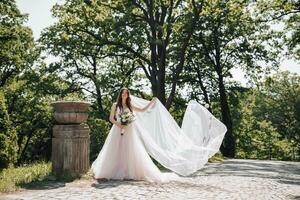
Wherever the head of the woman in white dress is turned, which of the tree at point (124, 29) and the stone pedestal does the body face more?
the stone pedestal

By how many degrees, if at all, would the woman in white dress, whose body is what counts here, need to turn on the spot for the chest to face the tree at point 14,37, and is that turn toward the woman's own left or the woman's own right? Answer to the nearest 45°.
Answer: approximately 135° to the woman's own right

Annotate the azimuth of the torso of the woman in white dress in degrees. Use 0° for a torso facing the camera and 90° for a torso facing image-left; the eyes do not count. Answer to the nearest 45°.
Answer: approximately 0°

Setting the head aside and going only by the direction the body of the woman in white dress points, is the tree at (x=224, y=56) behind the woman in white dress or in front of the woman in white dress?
behind

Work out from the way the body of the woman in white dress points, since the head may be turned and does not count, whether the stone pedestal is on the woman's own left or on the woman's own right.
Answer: on the woman's own right

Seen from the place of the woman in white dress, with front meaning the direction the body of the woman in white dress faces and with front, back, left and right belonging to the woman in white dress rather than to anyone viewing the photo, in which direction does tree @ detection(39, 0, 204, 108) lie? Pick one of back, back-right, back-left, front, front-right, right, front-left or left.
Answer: back
